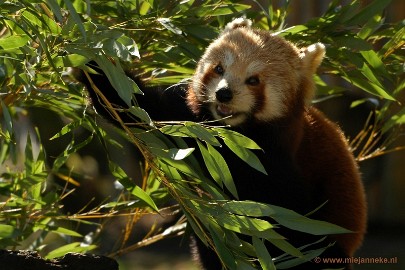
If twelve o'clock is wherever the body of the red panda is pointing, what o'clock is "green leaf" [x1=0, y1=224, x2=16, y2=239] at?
The green leaf is roughly at 1 o'clock from the red panda.

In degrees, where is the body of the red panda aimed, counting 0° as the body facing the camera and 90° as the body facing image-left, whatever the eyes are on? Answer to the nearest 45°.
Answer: approximately 45°
